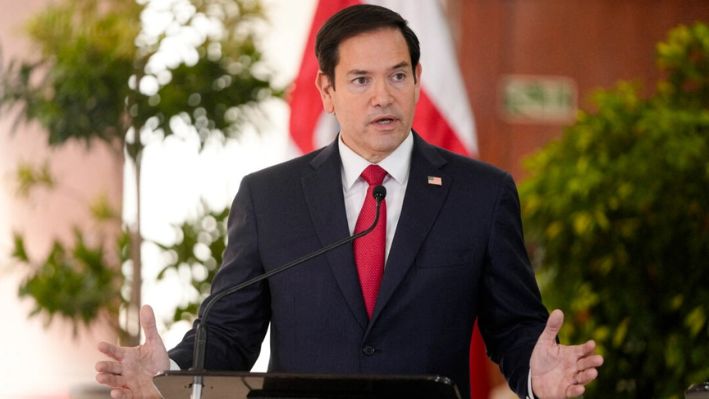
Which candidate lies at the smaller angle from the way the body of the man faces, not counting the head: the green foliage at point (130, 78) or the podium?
the podium

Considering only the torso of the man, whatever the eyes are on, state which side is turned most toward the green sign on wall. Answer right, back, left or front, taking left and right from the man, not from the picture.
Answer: back

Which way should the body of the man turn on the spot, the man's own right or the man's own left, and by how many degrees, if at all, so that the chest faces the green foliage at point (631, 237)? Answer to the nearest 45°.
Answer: approximately 135° to the man's own left

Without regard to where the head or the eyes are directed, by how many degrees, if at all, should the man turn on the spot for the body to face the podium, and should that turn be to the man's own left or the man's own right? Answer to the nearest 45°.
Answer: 0° — they already face it

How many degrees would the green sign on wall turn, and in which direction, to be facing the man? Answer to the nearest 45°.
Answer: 0° — it already faces them

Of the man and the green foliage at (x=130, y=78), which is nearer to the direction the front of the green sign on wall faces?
the man

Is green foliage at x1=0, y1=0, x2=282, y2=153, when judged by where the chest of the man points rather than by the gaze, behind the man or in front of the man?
behind

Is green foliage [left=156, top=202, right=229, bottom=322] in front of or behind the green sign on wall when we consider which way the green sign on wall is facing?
in front

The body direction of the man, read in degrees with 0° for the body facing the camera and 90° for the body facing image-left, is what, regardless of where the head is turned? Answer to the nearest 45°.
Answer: approximately 0°

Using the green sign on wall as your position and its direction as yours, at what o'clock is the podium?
The podium is roughly at 12 o'clock from the green sign on wall.

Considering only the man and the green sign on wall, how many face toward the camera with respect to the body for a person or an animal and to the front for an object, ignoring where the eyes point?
2
